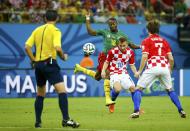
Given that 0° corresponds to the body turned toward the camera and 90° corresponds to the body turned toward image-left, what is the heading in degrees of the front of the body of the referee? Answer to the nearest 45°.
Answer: approximately 225°

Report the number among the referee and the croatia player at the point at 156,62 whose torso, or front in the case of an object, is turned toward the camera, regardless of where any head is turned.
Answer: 0

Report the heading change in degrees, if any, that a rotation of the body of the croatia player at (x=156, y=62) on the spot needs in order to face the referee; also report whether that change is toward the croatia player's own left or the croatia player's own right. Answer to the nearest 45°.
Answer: approximately 135° to the croatia player's own left

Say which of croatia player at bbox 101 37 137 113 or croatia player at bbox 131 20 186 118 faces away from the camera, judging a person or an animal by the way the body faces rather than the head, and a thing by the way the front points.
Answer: croatia player at bbox 131 20 186 118

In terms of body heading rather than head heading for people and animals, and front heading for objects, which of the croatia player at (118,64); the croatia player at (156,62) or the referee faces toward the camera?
the croatia player at (118,64)

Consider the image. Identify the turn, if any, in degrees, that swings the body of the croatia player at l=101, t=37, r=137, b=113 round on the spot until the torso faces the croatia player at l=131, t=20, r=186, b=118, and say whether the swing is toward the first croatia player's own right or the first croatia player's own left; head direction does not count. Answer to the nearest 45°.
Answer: approximately 45° to the first croatia player's own left

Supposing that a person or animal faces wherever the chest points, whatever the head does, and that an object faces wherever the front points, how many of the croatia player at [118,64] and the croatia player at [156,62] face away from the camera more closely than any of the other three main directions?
1

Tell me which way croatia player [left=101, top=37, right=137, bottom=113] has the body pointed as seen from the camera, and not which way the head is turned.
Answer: toward the camera

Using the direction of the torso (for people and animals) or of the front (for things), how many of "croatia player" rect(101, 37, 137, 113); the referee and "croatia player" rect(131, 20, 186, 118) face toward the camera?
1

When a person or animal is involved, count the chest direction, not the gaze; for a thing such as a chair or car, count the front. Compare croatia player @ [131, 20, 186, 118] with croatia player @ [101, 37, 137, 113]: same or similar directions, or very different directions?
very different directions

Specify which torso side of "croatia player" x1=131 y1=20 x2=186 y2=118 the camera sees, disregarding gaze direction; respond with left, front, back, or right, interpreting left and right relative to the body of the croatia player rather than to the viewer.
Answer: back

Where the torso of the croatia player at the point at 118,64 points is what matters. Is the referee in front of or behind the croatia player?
in front

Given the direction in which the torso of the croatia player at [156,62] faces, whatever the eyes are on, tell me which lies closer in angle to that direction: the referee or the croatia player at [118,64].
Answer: the croatia player
